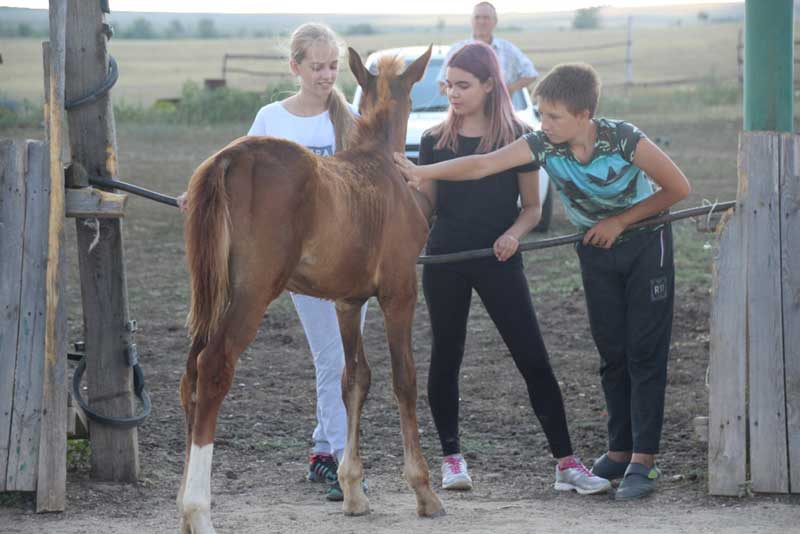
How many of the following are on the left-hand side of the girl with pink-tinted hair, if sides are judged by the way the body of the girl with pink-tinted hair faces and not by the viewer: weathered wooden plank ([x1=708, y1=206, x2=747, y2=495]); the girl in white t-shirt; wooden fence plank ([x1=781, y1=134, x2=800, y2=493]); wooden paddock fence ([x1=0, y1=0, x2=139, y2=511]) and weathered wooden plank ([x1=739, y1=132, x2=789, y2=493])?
3

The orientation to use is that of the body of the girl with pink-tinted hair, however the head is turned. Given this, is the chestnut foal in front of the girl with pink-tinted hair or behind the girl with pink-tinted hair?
in front

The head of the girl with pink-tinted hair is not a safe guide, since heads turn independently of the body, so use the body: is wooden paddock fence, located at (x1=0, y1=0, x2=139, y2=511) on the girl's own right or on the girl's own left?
on the girl's own right

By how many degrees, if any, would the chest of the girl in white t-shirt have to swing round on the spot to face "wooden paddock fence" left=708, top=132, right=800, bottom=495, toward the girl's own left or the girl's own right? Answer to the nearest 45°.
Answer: approximately 45° to the girl's own left

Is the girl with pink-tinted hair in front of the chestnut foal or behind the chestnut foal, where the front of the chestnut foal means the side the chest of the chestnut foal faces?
in front

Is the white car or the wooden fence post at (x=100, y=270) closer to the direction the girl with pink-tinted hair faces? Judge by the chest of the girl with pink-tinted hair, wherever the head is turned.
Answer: the wooden fence post

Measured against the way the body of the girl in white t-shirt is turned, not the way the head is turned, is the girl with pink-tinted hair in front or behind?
in front

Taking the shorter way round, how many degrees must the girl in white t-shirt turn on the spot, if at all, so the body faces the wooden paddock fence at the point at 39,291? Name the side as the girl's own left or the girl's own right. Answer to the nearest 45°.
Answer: approximately 135° to the girl's own right

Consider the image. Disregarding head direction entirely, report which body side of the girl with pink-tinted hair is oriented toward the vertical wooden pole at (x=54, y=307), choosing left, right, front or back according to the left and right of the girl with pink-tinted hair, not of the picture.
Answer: right

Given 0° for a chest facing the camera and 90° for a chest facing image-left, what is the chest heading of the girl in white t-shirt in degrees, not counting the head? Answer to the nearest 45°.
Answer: approximately 315°

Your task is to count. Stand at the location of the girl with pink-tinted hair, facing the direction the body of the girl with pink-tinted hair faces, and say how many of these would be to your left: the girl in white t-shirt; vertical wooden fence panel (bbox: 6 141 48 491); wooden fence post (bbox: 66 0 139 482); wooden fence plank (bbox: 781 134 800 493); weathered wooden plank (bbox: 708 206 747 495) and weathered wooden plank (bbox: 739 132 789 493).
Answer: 3

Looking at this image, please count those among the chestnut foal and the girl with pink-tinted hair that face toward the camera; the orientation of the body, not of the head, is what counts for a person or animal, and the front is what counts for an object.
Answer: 1

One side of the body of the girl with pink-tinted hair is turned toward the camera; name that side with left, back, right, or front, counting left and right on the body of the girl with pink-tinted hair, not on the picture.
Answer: front

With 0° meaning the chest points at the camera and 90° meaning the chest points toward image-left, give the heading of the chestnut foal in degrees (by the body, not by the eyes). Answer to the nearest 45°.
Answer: approximately 225°

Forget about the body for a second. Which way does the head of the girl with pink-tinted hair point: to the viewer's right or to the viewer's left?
to the viewer's left
